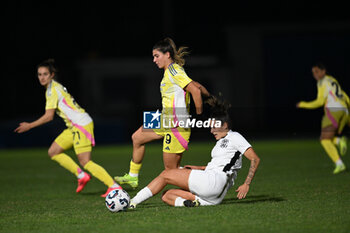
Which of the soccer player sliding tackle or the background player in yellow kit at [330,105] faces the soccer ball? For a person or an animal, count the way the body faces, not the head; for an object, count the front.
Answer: the soccer player sliding tackle

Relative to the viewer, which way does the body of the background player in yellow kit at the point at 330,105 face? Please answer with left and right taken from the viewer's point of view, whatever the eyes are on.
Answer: facing away from the viewer and to the left of the viewer

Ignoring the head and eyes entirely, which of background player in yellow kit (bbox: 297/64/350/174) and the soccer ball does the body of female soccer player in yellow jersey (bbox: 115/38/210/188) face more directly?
the soccer ball

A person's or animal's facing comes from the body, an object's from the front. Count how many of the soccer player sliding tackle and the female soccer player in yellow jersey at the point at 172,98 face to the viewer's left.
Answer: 2

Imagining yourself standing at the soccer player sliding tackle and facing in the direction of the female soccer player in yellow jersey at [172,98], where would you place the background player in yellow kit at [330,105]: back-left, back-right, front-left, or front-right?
front-right

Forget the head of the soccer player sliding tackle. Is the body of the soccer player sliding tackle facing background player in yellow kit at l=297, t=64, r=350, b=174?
no

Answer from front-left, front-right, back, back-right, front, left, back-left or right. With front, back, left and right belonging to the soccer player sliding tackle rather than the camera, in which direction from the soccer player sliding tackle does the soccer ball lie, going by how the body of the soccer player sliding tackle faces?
front

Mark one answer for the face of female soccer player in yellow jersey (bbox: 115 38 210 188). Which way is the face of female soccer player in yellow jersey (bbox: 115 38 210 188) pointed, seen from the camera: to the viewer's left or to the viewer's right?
to the viewer's left

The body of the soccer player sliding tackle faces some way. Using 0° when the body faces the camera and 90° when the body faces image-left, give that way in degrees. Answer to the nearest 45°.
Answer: approximately 90°

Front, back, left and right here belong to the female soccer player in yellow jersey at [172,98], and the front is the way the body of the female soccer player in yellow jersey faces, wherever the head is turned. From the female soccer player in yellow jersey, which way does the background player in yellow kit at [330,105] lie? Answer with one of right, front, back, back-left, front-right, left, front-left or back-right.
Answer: back-right

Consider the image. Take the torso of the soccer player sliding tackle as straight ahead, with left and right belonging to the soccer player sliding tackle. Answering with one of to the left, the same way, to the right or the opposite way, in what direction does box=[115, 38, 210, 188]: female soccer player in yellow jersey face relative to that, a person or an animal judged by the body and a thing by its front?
the same way

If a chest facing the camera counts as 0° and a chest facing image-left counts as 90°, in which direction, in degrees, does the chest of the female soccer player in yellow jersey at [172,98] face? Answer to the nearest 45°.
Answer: approximately 90°
